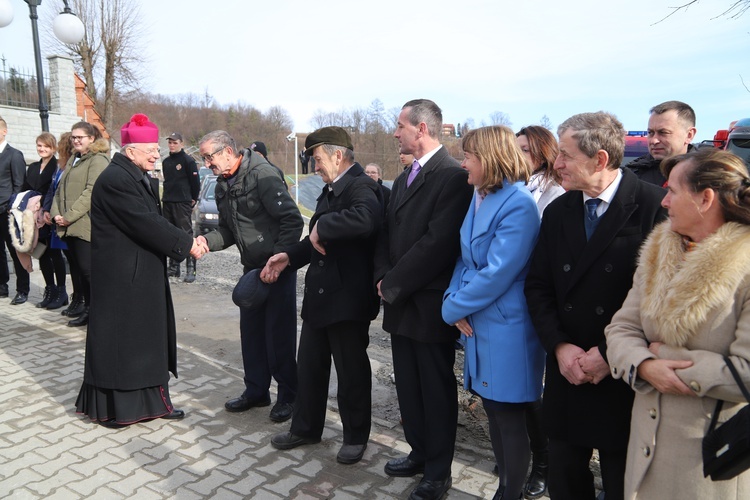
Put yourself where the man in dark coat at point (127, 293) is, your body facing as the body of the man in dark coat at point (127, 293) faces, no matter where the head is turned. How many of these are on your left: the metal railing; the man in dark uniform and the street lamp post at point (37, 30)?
3

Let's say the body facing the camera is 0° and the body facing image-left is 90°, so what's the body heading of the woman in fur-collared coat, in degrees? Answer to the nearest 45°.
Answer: approximately 45°

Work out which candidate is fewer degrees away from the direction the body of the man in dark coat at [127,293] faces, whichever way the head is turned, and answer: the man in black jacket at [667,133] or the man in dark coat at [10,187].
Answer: the man in black jacket

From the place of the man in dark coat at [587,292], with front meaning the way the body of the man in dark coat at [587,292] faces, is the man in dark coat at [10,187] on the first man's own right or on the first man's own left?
on the first man's own right

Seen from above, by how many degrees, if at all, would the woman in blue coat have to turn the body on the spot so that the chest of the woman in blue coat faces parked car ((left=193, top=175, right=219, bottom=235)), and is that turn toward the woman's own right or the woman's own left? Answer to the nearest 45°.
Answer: approximately 90° to the woman's own right

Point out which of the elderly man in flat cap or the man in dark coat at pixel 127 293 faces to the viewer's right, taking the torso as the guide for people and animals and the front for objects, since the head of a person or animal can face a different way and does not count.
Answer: the man in dark coat

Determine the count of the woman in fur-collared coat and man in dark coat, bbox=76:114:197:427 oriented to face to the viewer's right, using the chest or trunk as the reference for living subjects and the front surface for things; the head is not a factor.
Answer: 1

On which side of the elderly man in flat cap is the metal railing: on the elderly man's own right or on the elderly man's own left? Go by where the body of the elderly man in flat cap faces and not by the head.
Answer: on the elderly man's own right

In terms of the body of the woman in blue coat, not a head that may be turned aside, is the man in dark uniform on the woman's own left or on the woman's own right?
on the woman's own right

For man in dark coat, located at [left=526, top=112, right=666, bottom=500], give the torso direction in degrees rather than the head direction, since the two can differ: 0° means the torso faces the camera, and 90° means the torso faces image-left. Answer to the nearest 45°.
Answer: approximately 45°

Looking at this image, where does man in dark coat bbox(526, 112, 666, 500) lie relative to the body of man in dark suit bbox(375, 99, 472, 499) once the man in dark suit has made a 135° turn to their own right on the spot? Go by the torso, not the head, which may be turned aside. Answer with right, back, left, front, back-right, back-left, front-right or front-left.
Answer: back-right

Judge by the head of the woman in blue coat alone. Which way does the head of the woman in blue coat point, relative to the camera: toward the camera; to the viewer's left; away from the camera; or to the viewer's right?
to the viewer's left

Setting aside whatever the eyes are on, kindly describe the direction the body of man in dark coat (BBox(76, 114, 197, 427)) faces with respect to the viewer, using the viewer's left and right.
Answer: facing to the right of the viewer

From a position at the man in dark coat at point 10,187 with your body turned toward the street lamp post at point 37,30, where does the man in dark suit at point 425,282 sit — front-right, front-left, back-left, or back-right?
back-right
